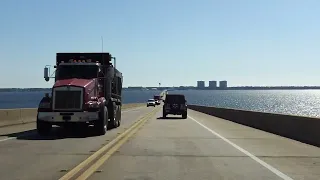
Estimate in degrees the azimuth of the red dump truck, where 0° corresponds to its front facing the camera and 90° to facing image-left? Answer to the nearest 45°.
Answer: approximately 0°

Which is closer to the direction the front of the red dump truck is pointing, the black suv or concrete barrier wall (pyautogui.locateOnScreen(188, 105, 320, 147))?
the concrete barrier wall

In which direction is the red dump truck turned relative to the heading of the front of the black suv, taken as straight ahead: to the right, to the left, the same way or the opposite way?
the opposite way

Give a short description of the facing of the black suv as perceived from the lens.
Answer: facing away from the viewer

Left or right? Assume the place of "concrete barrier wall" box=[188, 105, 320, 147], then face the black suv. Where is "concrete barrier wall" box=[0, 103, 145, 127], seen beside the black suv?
left

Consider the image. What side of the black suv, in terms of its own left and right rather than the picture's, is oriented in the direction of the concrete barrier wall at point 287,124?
back

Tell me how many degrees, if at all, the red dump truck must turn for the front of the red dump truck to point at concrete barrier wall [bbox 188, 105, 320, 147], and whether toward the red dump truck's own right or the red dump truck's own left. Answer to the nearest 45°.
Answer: approximately 90° to the red dump truck's own left
